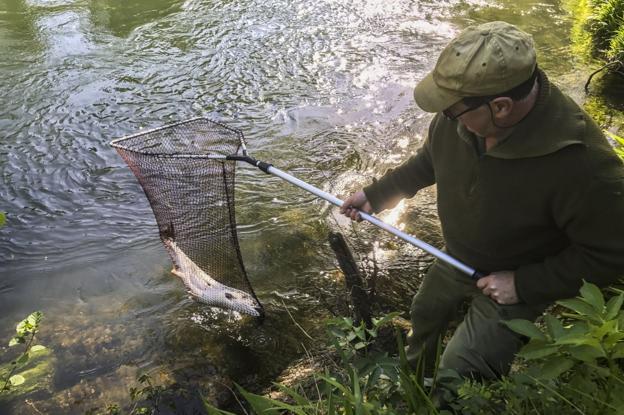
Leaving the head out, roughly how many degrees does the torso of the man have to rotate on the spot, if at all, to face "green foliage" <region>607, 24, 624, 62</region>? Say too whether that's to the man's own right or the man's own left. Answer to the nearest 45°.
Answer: approximately 135° to the man's own right

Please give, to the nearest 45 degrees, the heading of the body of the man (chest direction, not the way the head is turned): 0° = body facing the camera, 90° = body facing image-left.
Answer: approximately 45°
